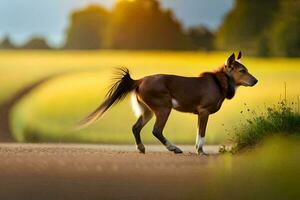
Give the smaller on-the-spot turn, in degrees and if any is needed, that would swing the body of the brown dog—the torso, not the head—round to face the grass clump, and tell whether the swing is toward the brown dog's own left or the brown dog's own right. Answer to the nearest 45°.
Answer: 0° — it already faces it

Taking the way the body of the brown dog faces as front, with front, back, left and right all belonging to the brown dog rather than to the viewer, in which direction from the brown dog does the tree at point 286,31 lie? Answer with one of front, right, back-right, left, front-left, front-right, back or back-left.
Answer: front-left

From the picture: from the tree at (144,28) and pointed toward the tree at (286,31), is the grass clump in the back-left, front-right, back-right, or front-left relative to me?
front-right

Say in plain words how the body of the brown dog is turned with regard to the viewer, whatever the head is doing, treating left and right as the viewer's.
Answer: facing to the right of the viewer

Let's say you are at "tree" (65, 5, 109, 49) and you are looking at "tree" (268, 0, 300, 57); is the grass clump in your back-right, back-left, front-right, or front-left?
front-right

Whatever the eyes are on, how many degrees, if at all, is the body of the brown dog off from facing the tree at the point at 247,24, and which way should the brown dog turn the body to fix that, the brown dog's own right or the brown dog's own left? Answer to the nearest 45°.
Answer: approximately 45° to the brown dog's own left

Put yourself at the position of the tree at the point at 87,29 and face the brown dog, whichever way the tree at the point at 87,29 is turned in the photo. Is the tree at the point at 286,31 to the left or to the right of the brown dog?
left

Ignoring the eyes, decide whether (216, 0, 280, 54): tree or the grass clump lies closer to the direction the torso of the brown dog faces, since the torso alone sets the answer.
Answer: the grass clump

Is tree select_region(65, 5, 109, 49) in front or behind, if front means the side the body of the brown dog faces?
behind

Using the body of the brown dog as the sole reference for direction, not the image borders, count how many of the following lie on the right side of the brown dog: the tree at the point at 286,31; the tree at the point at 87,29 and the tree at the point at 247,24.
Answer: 0

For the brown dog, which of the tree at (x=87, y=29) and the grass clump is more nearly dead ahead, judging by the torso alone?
the grass clump

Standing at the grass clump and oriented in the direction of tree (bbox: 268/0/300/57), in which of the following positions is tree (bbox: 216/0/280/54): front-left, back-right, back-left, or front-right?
front-left

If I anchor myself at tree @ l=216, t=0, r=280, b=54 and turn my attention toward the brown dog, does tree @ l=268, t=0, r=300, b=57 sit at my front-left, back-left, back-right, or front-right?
back-left
